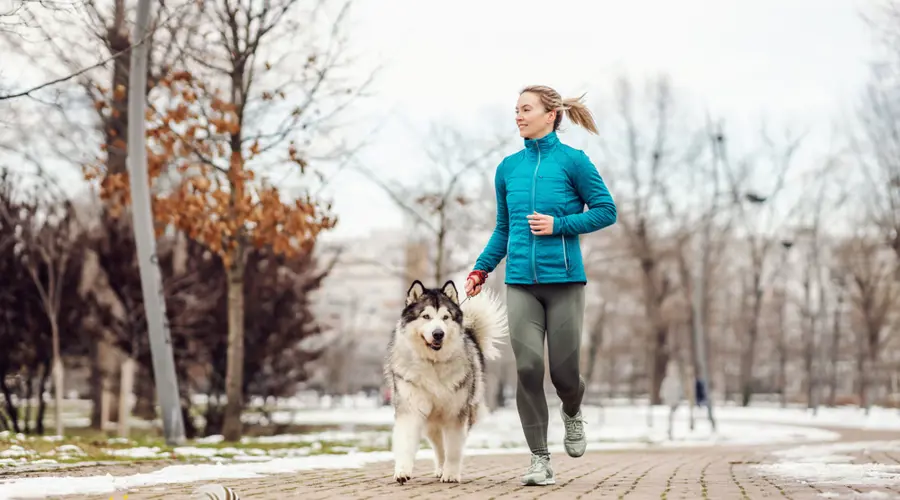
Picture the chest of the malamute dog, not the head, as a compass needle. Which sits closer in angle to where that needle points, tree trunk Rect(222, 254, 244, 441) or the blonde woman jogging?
the blonde woman jogging

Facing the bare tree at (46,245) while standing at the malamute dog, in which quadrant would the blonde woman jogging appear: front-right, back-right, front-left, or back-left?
back-right

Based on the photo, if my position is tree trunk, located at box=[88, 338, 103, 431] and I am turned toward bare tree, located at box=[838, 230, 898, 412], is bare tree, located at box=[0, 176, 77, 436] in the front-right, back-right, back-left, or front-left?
back-right

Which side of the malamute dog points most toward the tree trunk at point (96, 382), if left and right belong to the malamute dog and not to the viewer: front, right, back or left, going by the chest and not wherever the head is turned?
back

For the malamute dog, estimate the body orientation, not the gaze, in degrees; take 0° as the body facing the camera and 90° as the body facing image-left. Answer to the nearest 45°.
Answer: approximately 0°

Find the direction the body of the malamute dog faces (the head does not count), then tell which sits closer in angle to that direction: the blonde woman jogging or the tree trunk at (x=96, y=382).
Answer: the blonde woman jogging

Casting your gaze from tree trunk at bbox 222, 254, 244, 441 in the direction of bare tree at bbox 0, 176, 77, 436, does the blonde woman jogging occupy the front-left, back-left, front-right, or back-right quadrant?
back-left

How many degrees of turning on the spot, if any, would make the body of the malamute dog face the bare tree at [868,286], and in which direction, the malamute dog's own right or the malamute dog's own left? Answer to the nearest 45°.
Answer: approximately 135° to the malamute dog's own left

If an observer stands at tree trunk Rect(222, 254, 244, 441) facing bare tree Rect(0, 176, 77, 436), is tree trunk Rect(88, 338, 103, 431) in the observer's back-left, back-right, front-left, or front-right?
front-right

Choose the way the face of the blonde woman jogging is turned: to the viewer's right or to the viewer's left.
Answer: to the viewer's left

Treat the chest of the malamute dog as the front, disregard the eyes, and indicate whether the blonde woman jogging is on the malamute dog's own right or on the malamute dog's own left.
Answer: on the malamute dog's own left

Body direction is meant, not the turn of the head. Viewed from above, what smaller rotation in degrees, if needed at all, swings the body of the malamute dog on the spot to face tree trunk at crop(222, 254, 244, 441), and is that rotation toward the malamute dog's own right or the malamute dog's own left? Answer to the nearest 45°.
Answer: approximately 180°

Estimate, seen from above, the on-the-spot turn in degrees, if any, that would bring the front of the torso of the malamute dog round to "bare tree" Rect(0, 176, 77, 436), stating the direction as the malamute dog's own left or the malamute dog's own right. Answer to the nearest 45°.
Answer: approximately 135° to the malamute dog's own right
